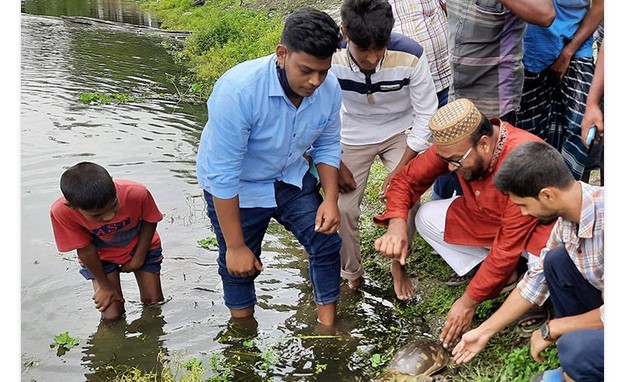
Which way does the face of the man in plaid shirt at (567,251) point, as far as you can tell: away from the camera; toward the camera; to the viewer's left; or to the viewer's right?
to the viewer's left

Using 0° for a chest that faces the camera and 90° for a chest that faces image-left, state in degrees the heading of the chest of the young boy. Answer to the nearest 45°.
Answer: approximately 315°

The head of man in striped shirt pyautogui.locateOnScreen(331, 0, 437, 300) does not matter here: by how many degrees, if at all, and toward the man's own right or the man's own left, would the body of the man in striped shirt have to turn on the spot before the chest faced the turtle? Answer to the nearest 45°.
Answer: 0° — they already face it

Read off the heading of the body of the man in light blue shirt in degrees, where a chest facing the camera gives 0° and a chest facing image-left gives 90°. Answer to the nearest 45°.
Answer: approximately 315°

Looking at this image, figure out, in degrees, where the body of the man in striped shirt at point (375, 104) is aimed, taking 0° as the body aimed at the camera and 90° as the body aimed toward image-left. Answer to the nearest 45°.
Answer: approximately 0°

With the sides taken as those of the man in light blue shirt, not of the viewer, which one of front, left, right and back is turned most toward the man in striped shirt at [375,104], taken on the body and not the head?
left

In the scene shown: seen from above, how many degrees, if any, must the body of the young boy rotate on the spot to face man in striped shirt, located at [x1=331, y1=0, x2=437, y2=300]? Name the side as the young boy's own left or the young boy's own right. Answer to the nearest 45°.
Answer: approximately 45° to the young boy's own left
